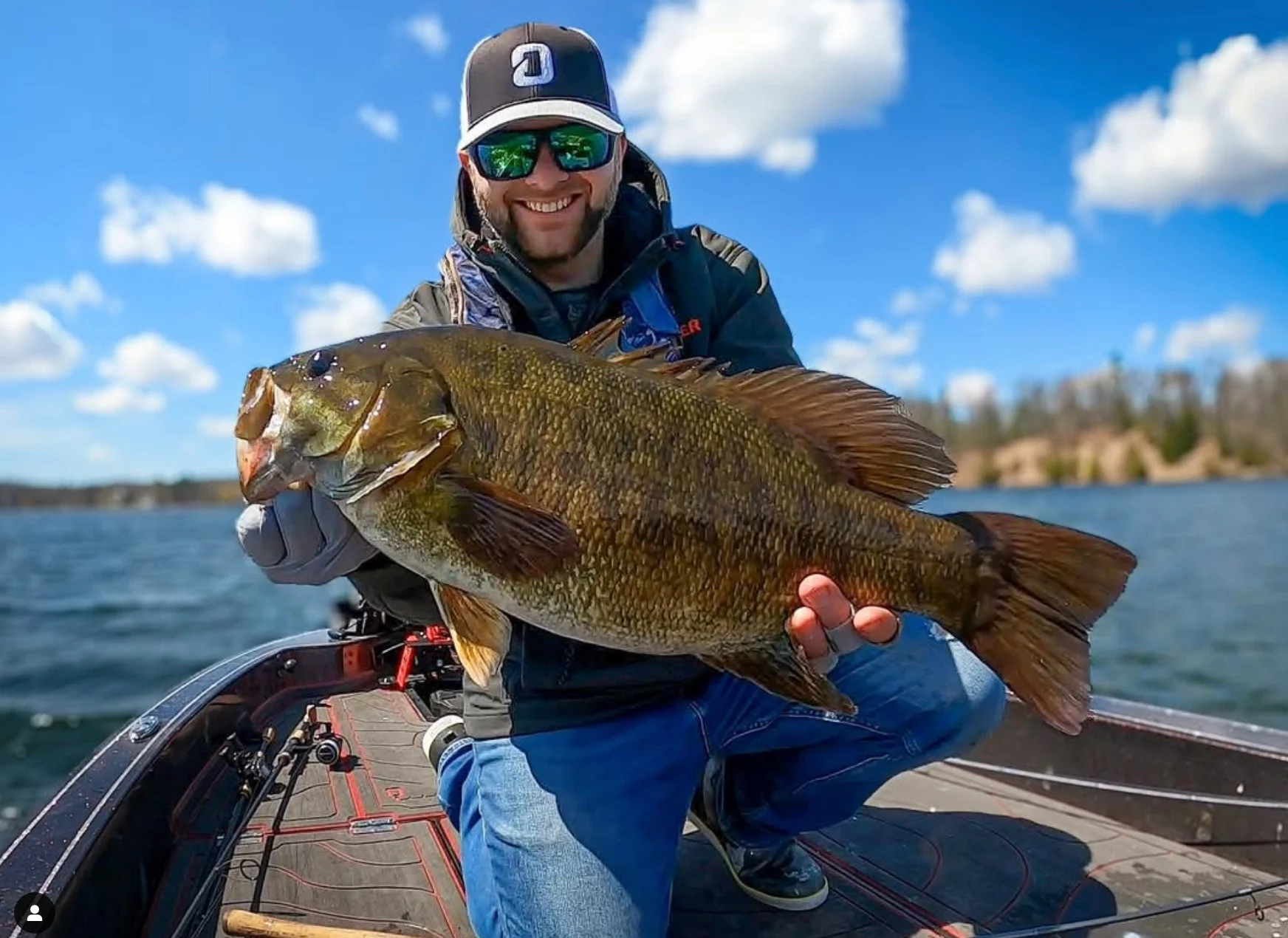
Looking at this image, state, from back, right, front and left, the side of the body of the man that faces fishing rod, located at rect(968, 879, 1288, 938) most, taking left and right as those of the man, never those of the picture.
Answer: left

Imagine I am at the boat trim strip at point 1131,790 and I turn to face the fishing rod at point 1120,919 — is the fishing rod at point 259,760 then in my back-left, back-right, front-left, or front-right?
front-right

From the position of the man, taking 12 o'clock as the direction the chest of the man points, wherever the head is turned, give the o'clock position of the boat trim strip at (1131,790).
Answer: The boat trim strip is roughly at 8 o'clock from the man.

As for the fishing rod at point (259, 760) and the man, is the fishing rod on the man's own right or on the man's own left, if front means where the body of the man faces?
on the man's own right

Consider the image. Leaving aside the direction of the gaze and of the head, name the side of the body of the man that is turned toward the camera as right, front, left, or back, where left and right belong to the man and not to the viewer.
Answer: front
